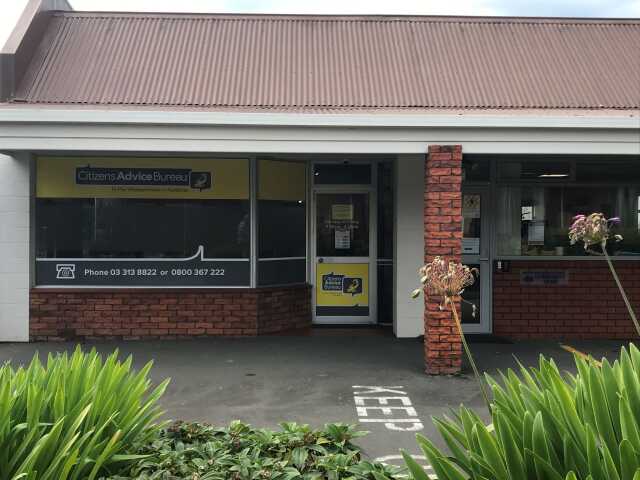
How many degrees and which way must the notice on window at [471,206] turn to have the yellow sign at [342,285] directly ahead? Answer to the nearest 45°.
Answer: approximately 90° to its right

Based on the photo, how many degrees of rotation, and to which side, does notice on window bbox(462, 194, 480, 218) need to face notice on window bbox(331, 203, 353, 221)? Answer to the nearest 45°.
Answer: approximately 90° to its right

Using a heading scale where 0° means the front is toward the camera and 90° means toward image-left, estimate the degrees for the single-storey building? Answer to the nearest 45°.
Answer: approximately 0°

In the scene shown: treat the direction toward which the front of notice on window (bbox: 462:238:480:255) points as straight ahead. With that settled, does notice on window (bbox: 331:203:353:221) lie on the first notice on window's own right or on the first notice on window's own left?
on the first notice on window's own right

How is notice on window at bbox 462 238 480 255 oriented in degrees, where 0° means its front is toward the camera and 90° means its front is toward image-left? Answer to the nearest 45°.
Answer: approximately 0°
